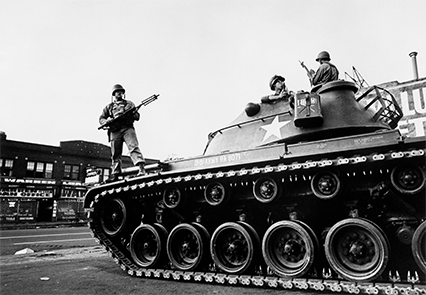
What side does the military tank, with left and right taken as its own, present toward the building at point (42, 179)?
front

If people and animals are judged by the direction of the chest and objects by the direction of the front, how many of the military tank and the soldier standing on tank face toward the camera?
1

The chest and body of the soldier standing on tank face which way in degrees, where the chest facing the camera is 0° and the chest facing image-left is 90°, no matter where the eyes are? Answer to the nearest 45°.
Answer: approximately 0°

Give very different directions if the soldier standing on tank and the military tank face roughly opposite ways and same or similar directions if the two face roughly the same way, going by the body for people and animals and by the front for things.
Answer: very different directions

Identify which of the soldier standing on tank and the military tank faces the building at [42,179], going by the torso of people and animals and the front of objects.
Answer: the military tank

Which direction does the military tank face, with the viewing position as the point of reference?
facing away from the viewer and to the left of the viewer
